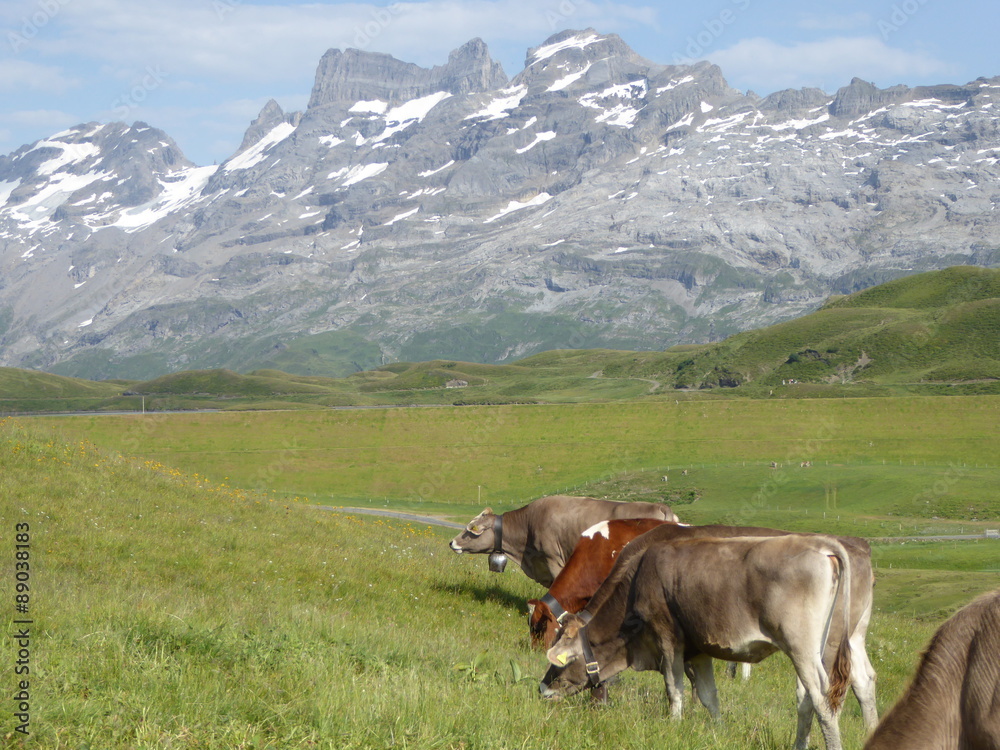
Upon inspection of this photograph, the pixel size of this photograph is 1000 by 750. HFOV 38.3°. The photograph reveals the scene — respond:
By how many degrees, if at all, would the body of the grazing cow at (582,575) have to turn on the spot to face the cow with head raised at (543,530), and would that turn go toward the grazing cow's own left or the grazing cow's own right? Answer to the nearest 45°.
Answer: approximately 90° to the grazing cow's own right

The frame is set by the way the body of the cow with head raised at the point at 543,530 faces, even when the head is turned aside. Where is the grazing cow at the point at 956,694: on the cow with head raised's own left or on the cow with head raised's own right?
on the cow with head raised's own left

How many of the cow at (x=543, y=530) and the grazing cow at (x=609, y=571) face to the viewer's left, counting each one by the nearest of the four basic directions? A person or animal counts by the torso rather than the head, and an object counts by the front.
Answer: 2

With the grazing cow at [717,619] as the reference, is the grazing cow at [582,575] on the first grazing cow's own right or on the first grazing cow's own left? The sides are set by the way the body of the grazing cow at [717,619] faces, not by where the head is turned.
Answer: on the first grazing cow's own right

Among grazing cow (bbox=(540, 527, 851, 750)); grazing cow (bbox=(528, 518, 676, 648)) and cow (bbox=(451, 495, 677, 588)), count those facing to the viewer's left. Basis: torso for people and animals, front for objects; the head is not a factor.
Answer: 3

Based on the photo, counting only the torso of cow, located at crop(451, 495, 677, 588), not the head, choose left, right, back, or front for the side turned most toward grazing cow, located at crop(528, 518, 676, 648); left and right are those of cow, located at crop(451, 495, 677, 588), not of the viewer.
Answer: left

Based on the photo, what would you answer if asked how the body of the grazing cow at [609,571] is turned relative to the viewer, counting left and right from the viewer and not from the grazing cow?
facing to the left of the viewer

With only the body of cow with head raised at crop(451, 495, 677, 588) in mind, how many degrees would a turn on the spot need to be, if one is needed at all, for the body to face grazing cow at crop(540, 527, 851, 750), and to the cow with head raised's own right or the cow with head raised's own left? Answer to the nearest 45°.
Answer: approximately 90° to the cow with head raised's own left

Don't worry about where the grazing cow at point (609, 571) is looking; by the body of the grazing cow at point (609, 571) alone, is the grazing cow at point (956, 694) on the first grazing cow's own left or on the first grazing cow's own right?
on the first grazing cow's own left

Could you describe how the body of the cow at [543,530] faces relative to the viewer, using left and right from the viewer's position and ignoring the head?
facing to the left of the viewer

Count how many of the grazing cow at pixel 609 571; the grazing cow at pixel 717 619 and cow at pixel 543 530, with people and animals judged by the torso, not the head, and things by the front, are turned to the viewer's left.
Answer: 3

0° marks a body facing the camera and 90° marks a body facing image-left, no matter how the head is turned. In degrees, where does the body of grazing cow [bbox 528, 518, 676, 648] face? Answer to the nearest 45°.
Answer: approximately 90°

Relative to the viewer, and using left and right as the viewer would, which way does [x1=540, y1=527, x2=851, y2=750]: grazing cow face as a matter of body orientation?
facing to the left of the viewer
